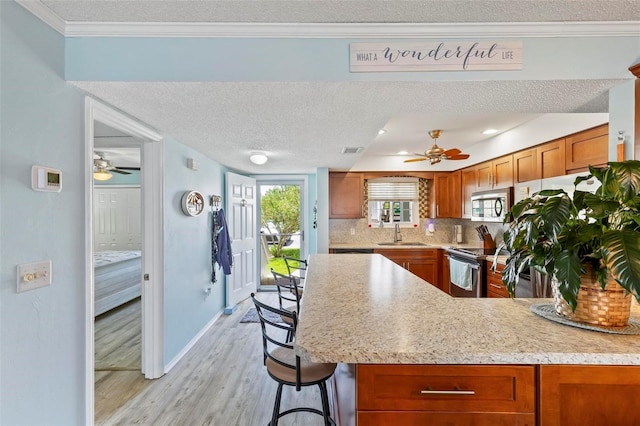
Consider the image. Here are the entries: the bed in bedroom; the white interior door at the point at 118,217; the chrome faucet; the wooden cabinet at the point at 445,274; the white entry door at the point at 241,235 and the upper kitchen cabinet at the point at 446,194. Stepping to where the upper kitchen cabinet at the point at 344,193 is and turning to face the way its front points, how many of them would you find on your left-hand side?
3

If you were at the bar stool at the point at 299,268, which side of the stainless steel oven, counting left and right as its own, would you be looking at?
front

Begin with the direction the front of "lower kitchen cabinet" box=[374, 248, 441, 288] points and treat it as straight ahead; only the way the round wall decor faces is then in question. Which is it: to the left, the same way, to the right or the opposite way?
to the left

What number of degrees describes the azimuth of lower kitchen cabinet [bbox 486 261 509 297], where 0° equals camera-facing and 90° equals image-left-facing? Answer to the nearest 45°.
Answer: approximately 45°

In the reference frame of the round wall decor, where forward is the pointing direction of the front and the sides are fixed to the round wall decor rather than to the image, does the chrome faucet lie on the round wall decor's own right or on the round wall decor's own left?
on the round wall decor's own left

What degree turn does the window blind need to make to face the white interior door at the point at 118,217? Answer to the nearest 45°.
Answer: approximately 90° to its right

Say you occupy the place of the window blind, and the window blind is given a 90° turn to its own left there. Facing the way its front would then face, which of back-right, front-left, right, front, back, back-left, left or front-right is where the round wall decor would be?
back-right

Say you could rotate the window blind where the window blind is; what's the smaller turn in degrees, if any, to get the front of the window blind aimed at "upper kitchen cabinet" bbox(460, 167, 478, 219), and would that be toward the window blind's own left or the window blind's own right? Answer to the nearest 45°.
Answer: approximately 90° to the window blind's own left

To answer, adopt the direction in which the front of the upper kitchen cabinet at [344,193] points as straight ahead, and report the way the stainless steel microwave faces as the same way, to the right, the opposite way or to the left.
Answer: to the right

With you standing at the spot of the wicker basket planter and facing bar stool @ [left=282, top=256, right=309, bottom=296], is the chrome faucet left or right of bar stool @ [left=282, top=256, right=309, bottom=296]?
right

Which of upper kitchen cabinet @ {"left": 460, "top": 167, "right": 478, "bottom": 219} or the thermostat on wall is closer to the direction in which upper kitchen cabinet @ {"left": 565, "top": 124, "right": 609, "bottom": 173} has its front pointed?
the thermostat on wall
